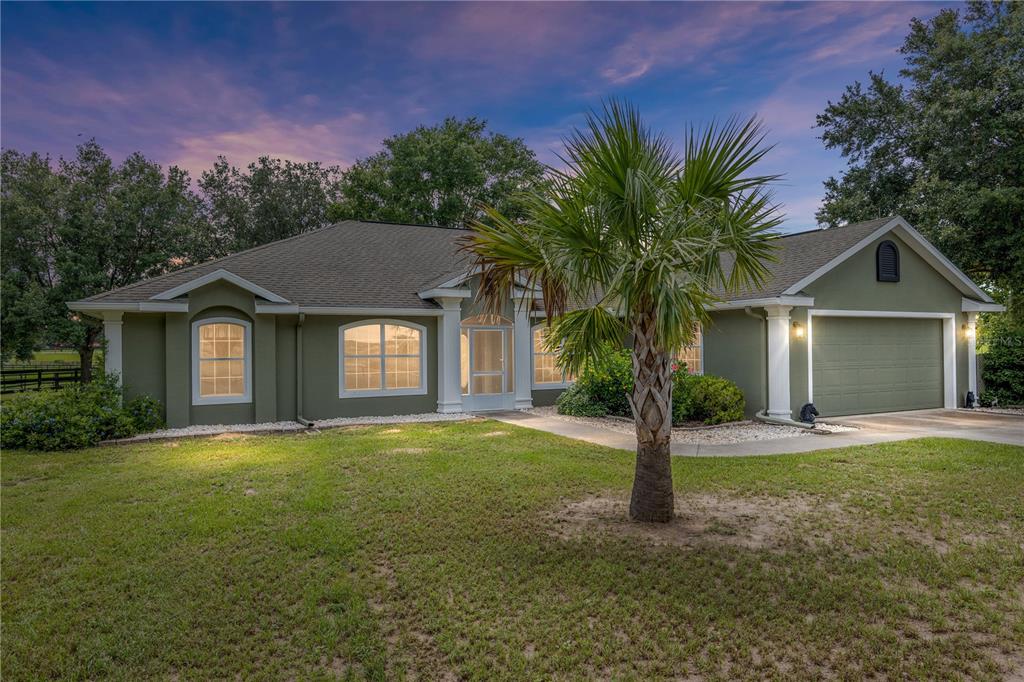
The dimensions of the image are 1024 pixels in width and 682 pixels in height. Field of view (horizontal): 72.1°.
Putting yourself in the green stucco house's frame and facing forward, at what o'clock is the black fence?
The black fence is roughly at 4 o'clock from the green stucco house.

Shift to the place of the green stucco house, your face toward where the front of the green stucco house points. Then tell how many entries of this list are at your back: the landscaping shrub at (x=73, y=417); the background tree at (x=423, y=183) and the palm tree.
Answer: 1

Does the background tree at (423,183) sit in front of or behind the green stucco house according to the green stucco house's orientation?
behind

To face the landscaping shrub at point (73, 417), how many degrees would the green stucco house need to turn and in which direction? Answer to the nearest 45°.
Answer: approximately 45° to its right

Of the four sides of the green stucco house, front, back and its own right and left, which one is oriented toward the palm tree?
front

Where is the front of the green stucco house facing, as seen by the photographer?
facing the viewer

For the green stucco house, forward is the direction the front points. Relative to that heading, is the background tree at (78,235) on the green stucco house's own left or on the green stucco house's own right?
on the green stucco house's own right

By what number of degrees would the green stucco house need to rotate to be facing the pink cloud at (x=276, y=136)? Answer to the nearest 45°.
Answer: approximately 135° to its right

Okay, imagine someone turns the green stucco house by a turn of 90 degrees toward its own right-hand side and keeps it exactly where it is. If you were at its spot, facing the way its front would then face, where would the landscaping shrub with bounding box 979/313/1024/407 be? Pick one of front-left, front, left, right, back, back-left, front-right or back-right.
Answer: back

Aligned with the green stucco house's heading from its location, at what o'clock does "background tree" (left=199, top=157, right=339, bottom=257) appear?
The background tree is roughly at 5 o'clock from the green stucco house.
